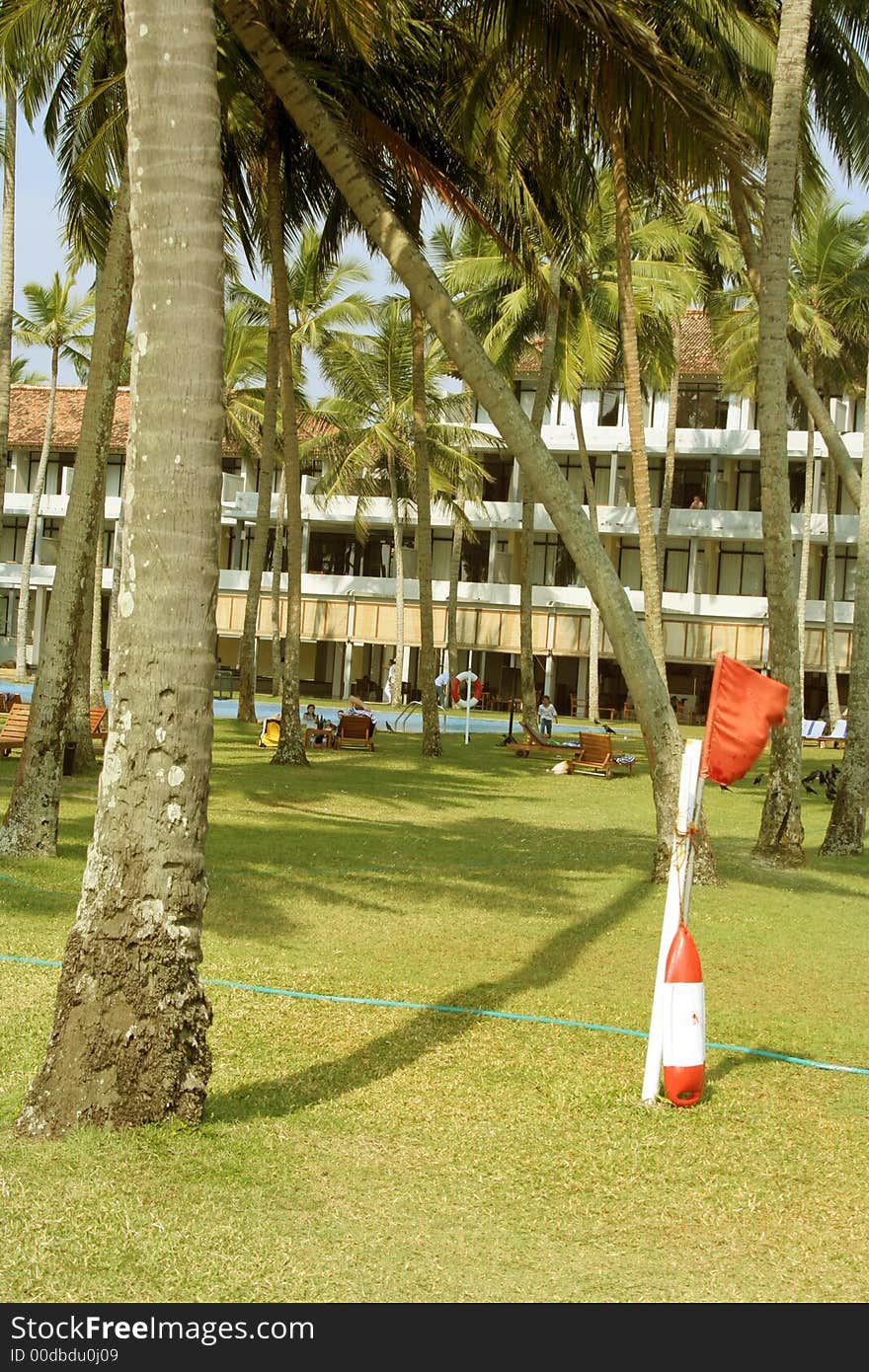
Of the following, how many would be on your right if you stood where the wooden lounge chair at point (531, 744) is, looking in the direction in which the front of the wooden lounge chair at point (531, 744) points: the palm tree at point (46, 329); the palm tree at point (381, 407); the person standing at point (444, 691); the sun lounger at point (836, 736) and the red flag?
1

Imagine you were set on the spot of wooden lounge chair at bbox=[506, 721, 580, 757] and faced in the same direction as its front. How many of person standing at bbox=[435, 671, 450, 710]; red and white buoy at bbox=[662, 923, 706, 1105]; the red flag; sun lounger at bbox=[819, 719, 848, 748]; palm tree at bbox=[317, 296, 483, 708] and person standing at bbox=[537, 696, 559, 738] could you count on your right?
2

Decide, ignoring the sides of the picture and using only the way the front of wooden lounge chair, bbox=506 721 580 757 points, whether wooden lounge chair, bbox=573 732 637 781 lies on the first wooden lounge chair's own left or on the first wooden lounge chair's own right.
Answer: on the first wooden lounge chair's own right

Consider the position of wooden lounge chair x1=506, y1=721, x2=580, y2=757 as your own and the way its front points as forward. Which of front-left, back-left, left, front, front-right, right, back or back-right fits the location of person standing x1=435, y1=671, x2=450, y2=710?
left

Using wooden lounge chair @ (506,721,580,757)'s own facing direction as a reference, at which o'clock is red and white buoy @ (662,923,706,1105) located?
The red and white buoy is roughly at 3 o'clock from the wooden lounge chair.

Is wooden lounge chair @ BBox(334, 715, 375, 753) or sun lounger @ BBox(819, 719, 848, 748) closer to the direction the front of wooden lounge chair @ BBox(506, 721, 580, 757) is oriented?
the sun lounger

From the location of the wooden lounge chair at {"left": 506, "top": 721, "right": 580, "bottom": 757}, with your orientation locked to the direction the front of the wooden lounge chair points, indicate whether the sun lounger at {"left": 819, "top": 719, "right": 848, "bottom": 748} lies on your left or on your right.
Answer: on your left

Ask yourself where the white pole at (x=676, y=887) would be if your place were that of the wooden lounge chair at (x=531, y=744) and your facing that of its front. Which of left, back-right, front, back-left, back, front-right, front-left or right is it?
right

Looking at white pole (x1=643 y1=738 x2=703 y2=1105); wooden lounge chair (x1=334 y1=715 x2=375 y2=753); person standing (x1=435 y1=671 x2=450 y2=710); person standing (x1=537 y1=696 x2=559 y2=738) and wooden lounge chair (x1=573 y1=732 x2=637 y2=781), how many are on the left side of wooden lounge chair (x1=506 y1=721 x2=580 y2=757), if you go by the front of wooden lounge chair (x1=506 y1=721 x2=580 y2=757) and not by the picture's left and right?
2

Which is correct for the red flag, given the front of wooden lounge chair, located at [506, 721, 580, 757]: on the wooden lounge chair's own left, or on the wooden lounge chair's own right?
on the wooden lounge chair's own right

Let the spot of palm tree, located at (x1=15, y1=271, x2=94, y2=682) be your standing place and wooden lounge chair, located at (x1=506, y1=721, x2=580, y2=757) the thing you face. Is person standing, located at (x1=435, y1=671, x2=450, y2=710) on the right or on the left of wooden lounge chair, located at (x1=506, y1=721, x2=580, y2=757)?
left

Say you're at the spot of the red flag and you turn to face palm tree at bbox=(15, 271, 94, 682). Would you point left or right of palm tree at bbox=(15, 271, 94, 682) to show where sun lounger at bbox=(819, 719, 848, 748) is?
right

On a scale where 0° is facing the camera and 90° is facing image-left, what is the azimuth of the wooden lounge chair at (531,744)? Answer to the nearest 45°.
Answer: approximately 270°

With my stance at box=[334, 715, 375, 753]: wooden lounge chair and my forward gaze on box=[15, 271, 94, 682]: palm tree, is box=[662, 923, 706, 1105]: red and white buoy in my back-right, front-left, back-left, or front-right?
back-left

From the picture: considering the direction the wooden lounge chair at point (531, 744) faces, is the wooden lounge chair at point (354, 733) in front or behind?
behind

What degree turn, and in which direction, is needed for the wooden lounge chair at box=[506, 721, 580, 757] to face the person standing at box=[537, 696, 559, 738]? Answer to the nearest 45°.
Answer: approximately 90° to its left
